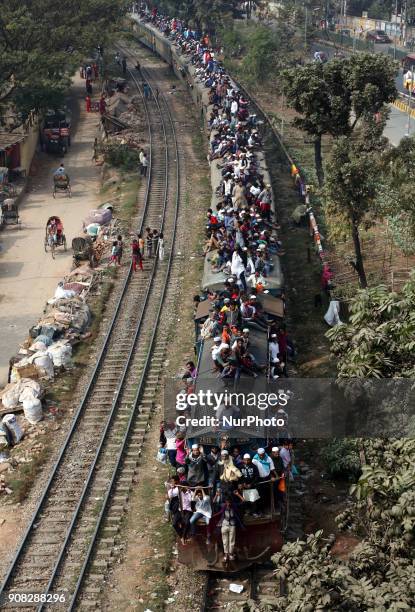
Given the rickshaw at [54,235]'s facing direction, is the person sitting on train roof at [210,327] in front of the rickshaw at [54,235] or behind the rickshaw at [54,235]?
in front

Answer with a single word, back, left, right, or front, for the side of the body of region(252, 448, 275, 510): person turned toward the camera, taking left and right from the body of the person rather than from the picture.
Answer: front

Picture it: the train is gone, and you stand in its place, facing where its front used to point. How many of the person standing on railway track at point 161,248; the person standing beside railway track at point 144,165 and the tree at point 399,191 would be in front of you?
0

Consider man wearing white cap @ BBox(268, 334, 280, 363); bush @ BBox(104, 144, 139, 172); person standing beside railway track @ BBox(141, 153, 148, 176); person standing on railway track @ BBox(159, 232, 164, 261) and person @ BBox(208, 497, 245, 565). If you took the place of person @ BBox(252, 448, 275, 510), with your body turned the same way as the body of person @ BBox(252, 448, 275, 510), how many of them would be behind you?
4

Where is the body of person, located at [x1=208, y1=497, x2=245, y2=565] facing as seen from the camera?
toward the camera

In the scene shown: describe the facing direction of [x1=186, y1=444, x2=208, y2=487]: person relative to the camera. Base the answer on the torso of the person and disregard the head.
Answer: toward the camera

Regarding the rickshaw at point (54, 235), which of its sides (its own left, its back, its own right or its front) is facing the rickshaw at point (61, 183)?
back

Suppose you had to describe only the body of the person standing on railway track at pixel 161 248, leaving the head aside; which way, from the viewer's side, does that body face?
away from the camera

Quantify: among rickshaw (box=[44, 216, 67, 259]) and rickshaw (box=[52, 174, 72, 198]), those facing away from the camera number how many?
1

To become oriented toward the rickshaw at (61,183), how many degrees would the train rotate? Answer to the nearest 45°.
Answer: approximately 180°

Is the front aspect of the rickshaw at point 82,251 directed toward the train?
no
